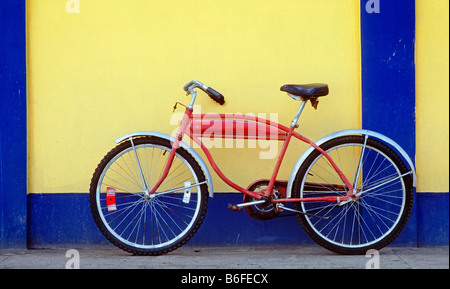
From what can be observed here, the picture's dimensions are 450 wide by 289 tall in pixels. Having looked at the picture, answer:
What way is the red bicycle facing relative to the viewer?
to the viewer's left
